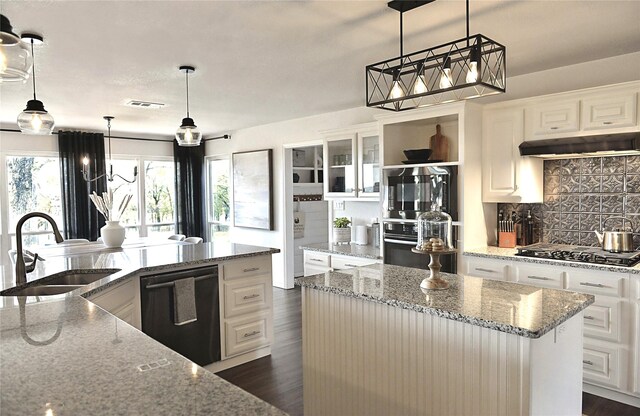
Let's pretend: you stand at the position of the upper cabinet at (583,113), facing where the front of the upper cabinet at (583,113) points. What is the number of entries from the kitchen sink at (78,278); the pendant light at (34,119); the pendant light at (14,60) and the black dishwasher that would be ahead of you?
4

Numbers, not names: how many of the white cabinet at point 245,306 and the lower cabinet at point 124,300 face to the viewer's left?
0

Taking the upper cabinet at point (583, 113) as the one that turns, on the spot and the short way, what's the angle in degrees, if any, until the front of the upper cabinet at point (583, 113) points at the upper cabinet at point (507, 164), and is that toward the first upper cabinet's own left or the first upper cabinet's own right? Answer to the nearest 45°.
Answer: approximately 45° to the first upper cabinet's own right

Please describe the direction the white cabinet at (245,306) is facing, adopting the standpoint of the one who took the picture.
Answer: facing the viewer and to the right of the viewer

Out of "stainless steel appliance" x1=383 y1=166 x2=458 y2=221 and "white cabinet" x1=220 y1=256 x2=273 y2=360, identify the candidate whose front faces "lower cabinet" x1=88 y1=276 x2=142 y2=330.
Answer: the stainless steel appliance

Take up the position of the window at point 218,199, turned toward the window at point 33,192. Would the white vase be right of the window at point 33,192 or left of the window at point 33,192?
left

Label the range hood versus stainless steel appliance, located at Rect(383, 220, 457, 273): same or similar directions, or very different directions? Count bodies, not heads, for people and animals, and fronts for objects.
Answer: same or similar directions

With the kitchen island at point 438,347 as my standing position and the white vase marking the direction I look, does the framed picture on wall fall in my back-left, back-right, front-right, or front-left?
front-right

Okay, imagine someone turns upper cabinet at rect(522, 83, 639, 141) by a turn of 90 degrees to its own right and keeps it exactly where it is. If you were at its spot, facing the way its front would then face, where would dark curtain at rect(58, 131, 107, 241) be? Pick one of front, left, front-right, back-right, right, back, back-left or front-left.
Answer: front-left

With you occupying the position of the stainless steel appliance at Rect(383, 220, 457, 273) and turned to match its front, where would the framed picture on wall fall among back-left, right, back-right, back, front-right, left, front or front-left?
right

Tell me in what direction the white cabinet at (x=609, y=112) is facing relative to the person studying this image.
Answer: facing the viewer and to the left of the viewer

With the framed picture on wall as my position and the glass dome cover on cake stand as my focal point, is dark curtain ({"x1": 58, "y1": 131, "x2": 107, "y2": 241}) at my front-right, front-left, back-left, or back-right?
back-right

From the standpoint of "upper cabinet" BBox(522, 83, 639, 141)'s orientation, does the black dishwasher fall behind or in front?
in front

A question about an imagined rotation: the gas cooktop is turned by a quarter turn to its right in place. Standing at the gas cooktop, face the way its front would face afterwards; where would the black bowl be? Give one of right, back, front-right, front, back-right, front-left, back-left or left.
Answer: front-left
